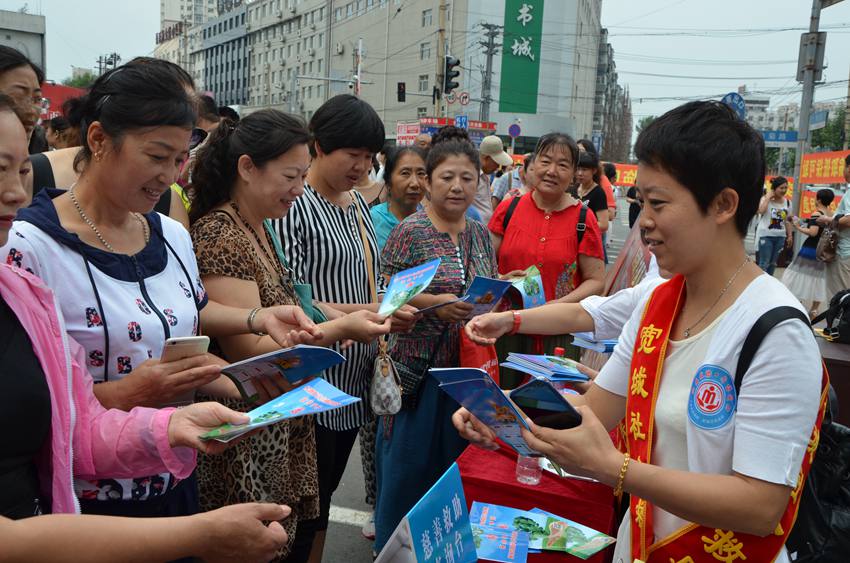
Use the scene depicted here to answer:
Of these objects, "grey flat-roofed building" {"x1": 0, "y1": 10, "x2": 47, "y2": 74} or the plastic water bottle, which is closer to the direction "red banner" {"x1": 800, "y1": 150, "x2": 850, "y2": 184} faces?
the plastic water bottle

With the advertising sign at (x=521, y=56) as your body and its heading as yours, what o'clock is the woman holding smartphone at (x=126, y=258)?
The woman holding smartphone is roughly at 12 o'clock from the advertising sign.

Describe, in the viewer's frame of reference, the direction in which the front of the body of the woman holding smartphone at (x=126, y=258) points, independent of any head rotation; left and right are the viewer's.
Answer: facing the viewer and to the right of the viewer

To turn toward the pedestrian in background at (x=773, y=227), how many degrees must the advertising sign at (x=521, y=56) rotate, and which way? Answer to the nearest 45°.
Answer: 0° — it already faces them

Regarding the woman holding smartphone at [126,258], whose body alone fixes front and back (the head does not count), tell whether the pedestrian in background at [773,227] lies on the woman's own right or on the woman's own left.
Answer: on the woman's own left

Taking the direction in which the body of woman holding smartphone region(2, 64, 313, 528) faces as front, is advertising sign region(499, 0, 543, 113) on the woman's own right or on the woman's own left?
on the woman's own left

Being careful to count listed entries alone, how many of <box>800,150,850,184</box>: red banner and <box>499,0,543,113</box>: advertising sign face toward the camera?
2

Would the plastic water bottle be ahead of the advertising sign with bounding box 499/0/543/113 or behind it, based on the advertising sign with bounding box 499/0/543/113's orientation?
ahead

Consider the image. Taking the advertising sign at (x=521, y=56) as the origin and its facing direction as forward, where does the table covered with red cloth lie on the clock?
The table covered with red cloth is roughly at 12 o'clock from the advertising sign.

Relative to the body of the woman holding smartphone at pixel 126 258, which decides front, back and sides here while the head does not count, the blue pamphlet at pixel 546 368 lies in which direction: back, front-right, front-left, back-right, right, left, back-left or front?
front-left
